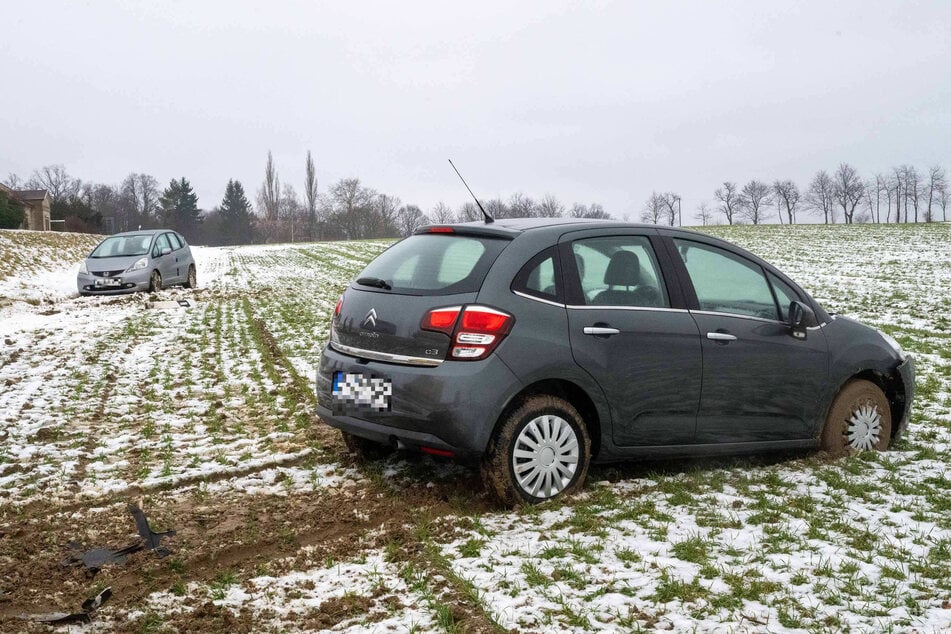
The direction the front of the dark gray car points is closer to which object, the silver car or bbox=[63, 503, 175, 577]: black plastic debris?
the silver car

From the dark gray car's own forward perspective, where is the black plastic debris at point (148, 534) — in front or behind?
behind

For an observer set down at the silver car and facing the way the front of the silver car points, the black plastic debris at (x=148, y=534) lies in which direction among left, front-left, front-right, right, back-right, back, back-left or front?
front-left

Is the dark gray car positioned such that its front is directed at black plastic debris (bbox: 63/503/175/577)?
no

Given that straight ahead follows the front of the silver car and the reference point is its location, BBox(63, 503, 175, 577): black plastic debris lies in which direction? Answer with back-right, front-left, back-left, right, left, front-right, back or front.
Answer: front-left

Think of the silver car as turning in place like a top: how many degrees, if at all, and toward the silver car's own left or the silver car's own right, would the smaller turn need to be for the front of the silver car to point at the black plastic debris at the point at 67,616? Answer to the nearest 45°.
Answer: approximately 45° to the silver car's own left

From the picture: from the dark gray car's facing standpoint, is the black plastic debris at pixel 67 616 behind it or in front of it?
behind

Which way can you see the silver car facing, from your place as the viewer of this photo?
facing the viewer and to the left of the viewer

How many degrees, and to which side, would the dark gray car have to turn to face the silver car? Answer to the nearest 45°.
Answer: approximately 90° to its left

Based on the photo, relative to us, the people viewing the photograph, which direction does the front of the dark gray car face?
facing away from the viewer and to the right of the viewer
